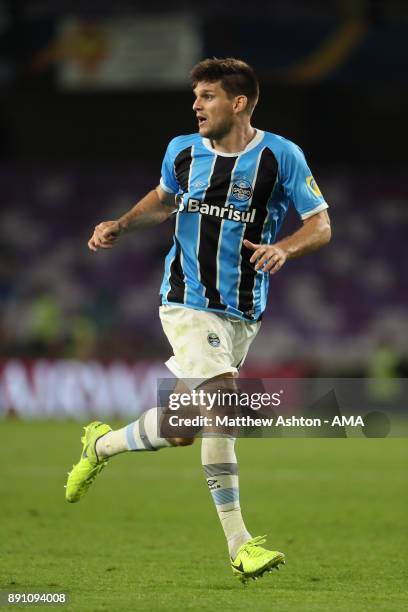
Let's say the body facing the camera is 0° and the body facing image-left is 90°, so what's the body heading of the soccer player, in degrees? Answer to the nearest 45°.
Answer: approximately 0°
